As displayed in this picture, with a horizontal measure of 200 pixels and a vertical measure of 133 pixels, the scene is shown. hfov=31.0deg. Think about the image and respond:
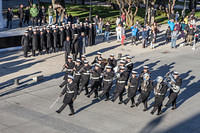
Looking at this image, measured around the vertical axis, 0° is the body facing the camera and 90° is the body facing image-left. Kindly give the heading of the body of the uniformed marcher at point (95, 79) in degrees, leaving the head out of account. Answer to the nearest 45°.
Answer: approximately 45°

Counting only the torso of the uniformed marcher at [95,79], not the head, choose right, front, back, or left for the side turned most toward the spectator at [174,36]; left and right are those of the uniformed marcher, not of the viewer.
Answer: back

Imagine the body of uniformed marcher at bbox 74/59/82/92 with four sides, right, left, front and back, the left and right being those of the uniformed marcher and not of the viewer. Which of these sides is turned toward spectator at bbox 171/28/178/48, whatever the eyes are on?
back

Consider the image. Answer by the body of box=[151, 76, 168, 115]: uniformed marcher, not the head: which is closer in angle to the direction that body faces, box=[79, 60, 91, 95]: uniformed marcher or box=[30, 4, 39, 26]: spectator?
the uniformed marcher

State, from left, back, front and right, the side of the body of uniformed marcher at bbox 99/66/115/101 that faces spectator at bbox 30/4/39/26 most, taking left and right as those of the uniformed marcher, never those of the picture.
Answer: right

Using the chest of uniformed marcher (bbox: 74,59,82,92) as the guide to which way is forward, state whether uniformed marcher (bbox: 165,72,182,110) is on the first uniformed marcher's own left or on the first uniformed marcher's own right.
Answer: on the first uniformed marcher's own left

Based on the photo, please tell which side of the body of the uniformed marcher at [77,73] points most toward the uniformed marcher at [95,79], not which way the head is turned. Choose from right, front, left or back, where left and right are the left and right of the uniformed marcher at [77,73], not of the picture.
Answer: left

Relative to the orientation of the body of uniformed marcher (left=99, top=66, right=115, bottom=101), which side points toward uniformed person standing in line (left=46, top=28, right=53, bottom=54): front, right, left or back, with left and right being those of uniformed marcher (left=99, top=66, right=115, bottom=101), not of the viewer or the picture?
right

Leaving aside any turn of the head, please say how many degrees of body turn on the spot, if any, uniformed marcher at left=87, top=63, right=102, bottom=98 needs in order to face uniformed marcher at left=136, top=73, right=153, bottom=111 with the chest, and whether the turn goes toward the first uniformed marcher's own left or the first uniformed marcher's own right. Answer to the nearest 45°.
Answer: approximately 90° to the first uniformed marcher's own left
